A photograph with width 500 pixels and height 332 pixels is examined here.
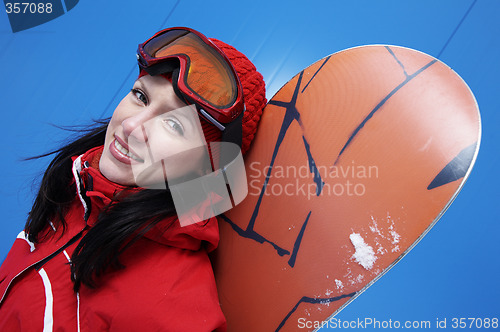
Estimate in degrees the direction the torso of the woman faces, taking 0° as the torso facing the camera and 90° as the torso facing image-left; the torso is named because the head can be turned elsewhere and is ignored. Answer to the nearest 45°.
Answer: approximately 45°
